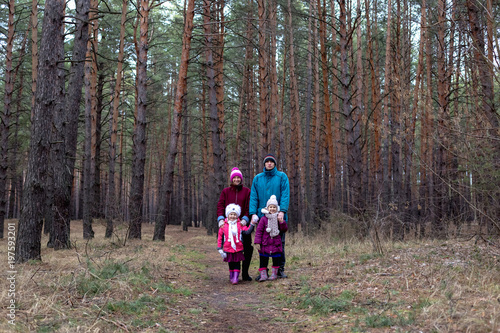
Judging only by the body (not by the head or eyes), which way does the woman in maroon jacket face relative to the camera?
toward the camera

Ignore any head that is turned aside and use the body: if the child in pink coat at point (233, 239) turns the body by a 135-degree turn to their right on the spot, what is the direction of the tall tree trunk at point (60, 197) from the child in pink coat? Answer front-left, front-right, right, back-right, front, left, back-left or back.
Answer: front

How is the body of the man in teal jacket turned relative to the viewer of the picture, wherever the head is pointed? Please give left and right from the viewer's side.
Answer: facing the viewer

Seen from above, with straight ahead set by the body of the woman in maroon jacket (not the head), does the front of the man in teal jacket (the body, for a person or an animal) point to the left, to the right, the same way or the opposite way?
the same way

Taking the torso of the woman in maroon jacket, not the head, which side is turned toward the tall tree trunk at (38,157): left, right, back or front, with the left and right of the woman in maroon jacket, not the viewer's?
right

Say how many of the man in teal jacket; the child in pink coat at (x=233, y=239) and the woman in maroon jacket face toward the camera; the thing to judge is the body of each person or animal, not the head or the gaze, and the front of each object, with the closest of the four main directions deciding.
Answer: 3

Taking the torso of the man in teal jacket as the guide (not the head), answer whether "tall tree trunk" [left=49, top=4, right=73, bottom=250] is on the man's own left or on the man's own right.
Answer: on the man's own right

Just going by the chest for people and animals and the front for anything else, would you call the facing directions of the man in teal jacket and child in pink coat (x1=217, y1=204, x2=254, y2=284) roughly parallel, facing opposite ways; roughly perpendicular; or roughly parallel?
roughly parallel
